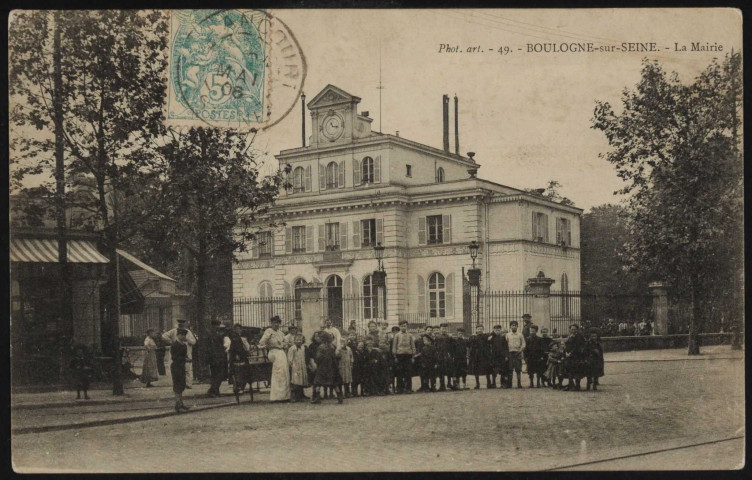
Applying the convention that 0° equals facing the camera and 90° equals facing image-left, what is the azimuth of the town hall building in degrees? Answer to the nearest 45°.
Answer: approximately 45°

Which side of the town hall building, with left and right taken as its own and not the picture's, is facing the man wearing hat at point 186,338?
front

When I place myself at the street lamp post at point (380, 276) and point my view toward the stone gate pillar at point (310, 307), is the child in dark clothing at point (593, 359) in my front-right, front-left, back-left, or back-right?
back-left

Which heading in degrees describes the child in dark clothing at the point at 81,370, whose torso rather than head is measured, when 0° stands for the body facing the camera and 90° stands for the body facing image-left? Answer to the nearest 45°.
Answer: approximately 0°

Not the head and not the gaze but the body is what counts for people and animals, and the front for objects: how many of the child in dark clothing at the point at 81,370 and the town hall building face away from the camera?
0
